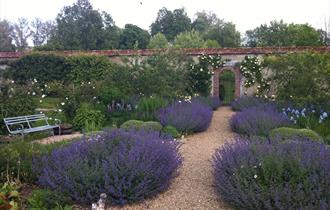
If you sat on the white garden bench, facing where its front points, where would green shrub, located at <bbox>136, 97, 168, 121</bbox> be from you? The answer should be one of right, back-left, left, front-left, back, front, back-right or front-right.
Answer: front-left

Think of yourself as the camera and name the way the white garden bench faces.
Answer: facing the viewer and to the right of the viewer

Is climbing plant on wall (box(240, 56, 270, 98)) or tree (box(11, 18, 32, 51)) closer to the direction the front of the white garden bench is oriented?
the climbing plant on wall

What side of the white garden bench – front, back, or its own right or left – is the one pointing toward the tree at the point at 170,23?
left

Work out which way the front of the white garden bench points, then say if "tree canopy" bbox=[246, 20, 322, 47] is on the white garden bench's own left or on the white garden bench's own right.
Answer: on the white garden bench's own left

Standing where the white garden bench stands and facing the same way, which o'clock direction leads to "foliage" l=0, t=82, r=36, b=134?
The foliage is roughly at 7 o'clock from the white garden bench.

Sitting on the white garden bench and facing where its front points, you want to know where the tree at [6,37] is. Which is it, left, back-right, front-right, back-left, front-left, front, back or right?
back-left

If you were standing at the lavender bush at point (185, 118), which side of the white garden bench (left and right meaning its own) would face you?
front

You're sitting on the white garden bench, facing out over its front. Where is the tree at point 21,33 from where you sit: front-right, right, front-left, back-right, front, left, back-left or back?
back-left

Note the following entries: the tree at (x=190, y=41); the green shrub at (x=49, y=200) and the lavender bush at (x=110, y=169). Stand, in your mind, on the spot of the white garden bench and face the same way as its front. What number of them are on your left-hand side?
1

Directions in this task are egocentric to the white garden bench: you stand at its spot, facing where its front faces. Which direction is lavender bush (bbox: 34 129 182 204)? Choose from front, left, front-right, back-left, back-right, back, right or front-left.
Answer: front-right

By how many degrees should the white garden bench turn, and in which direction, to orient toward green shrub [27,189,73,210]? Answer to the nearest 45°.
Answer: approximately 45° to its right

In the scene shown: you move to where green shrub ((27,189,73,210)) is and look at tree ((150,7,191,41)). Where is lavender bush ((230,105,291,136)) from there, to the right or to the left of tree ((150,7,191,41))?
right

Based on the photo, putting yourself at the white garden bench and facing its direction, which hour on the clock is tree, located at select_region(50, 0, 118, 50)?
The tree is roughly at 8 o'clock from the white garden bench.

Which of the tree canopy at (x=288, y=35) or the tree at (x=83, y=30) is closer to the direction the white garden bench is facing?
the tree canopy

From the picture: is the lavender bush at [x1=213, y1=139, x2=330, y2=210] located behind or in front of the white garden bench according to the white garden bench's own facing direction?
in front

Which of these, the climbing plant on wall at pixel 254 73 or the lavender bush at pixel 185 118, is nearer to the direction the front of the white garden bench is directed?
the lavender bush

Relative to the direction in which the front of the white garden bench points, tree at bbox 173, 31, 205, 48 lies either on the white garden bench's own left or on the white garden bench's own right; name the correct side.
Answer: on the white garden bench's own left

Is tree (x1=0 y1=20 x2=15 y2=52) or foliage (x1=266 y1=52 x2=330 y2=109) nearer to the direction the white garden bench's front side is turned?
the foliage
